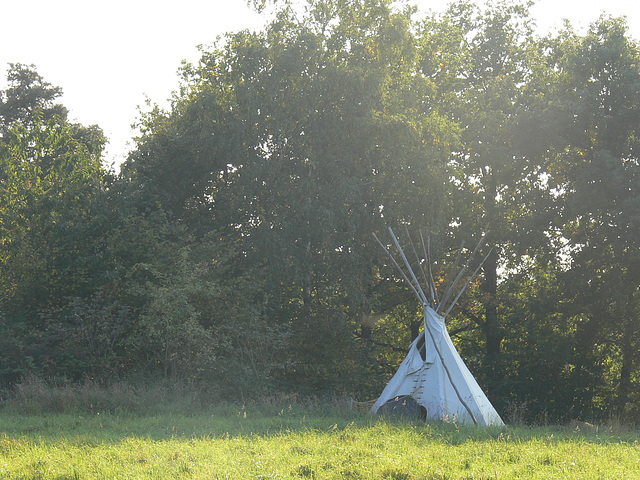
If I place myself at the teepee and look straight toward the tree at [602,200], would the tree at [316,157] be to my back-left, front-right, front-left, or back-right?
front-left

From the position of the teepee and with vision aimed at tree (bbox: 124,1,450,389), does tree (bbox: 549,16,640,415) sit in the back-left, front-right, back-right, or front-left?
front-right

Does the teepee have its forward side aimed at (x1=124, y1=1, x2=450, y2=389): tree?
no

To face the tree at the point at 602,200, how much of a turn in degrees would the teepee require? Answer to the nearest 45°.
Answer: approximately 180°

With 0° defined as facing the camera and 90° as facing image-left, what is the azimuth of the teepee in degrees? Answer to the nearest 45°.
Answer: approximately 45°

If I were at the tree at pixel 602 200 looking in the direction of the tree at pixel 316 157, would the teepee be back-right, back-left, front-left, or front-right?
front-left
